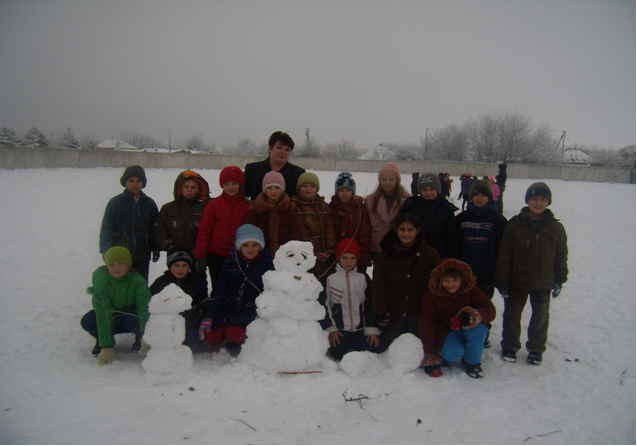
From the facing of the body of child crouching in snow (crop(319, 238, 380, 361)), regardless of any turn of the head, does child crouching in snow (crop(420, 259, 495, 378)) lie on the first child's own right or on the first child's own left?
on the first child's own left

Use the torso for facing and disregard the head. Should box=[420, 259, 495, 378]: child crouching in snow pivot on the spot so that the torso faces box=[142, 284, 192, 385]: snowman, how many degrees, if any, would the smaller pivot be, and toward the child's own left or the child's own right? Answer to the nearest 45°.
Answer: approximately 45° to the child's own right

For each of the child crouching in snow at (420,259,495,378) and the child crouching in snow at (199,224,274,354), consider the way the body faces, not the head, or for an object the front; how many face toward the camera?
2

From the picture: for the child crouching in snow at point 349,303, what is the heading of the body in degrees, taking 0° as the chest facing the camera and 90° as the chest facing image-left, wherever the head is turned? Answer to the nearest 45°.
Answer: approximately 0°

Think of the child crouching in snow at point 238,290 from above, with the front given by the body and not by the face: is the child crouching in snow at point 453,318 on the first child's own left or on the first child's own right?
on the first child's own left

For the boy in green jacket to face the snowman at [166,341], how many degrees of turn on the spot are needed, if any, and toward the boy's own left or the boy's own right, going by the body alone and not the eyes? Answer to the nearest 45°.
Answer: approximately 45° to the boy's own left

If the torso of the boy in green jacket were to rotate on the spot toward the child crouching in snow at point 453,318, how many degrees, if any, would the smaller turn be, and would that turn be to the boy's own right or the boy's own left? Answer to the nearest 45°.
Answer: approximately 45° to the boy's own left

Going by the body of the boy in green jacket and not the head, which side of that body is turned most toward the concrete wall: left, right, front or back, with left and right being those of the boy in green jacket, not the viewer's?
back

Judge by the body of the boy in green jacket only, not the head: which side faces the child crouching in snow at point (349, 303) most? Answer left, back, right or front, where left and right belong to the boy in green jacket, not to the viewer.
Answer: left
